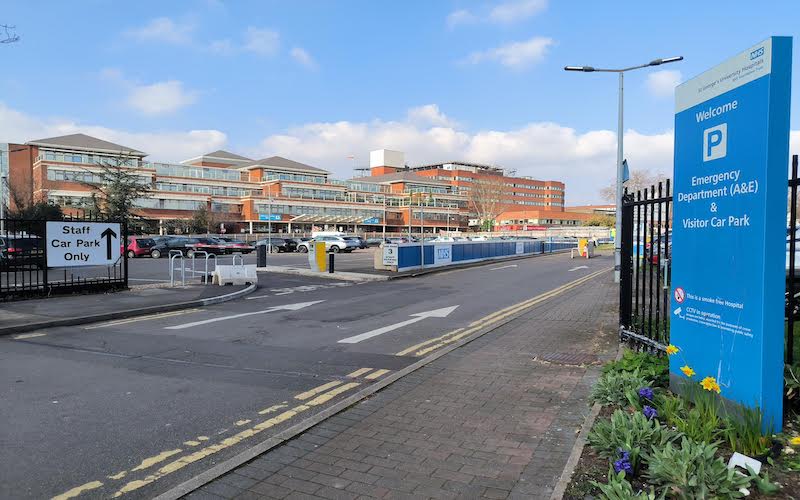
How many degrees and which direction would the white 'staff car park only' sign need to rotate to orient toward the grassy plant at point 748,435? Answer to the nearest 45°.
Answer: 0° — it already faces it

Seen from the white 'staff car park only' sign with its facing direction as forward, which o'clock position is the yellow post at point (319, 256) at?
The yellow post is roughly at 8 o'clock from the white 'staff car park only' sign.

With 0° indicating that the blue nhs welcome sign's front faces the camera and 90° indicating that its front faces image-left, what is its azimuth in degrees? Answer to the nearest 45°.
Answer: approximately 45°

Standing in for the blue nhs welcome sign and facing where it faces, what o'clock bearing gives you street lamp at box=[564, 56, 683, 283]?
The street lamp is roughly at 4 o'clock from the blue nhs welcome sign.

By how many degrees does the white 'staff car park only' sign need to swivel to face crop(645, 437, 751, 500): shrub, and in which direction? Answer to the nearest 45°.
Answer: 0° — it already faces it
